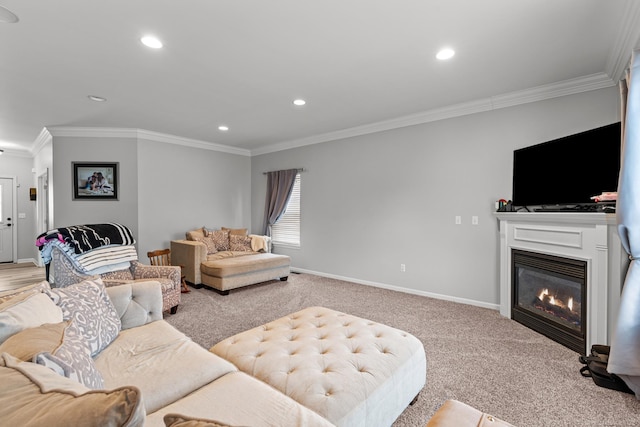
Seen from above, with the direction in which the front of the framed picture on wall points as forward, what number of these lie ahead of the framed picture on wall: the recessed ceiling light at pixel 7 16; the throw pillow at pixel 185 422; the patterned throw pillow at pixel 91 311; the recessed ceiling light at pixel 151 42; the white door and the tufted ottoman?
5

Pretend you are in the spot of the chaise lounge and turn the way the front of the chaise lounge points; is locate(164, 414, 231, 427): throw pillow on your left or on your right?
on your right

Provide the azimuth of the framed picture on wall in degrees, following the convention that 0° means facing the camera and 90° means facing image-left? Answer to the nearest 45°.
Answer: approximately 0°

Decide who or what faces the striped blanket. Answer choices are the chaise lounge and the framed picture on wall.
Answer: the framed picture on wall

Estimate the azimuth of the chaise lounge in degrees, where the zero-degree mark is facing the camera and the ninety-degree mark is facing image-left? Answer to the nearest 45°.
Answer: approximately 315°

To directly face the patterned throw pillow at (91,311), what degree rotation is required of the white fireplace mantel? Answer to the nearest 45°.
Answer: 0° — it already faces it
